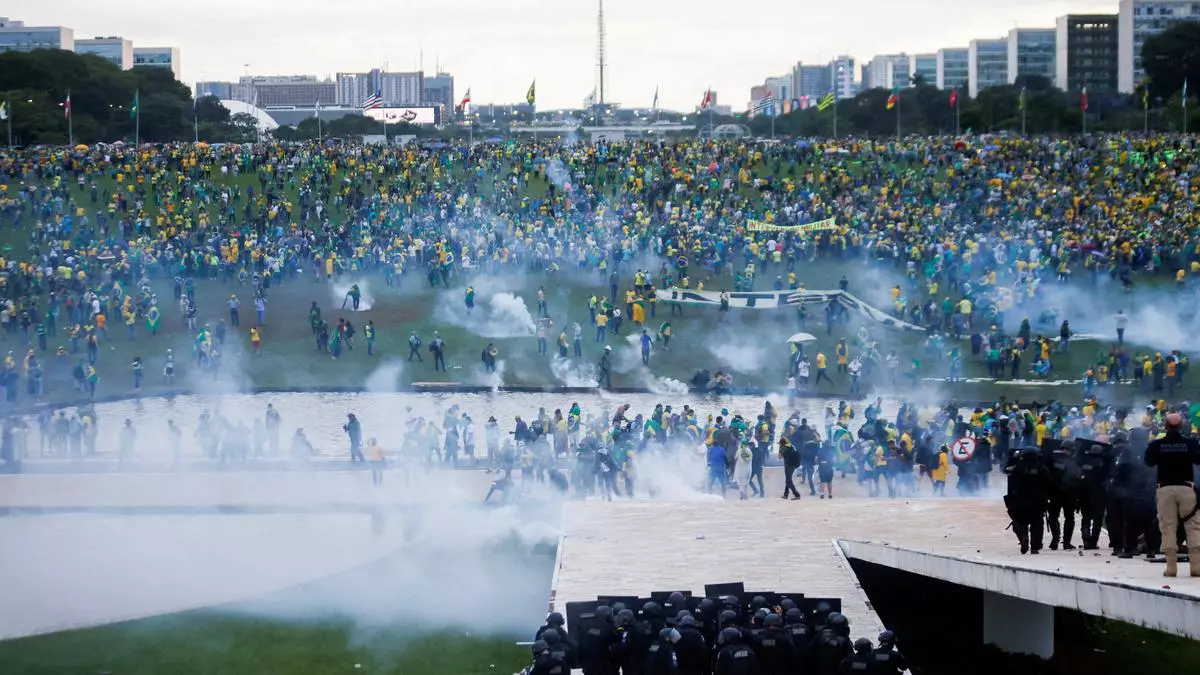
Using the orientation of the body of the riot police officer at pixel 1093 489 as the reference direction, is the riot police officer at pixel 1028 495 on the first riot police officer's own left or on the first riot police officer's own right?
on the first riot police officer's own left

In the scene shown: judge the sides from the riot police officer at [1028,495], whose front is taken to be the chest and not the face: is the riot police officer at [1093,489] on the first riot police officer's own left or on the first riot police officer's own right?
on the first riot police officer's own right

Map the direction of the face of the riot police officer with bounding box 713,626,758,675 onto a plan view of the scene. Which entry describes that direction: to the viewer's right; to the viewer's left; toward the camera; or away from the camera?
away from the camera
